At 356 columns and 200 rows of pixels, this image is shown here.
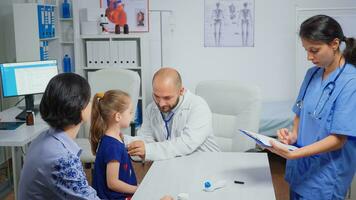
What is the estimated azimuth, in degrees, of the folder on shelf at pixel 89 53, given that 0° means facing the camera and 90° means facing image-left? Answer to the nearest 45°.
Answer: approximately 0°

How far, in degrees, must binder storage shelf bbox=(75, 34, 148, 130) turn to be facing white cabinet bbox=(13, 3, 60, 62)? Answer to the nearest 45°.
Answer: approximately 90° to its right

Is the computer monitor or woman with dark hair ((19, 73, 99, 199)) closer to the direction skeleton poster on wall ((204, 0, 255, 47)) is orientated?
the woman with dark hair

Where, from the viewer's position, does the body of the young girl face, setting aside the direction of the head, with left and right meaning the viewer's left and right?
facing to the right of the viewer

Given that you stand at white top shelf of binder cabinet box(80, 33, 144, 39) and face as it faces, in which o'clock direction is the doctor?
The doctor is roughly at 12 o'clock from the white top shelf of binder cabinet.

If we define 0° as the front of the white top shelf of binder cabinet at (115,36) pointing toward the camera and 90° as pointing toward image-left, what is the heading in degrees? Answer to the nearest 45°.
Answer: approximately 0°

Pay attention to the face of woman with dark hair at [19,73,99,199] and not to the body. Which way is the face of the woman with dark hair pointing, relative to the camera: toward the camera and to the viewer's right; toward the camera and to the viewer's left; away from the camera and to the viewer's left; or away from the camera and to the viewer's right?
away from the camera and to the viewer's right

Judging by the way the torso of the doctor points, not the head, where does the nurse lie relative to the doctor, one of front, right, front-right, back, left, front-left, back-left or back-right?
left

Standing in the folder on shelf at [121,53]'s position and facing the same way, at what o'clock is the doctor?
The doctor is roughly at 12 o'clock from the folder on shelf.

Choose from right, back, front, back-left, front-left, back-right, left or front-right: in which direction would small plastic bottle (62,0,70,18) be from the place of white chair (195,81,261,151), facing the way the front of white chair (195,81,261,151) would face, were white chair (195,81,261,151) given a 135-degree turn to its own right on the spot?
front-left
